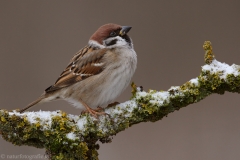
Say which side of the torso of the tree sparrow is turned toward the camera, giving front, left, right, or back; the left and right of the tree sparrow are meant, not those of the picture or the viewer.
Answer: right
